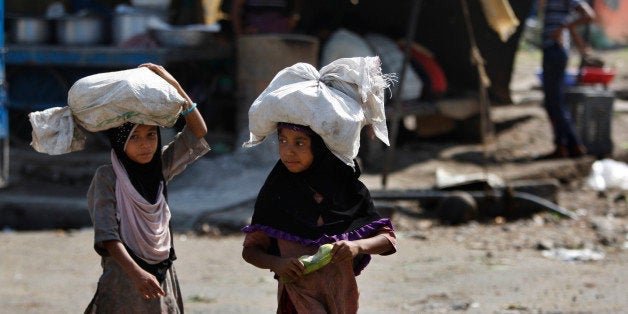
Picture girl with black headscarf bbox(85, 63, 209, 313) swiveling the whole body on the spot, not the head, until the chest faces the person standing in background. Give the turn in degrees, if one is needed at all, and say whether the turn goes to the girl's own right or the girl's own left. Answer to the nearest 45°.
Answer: approximately 90° to the girl's own left

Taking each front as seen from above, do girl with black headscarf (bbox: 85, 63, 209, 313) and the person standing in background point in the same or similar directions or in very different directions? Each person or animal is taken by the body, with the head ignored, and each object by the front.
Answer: very different directions

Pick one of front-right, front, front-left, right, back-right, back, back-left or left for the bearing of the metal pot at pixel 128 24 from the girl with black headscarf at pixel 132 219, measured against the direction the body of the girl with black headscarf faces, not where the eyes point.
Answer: back-left

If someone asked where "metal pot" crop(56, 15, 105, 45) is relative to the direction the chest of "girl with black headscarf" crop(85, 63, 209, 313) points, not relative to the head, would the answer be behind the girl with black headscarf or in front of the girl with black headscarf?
behind

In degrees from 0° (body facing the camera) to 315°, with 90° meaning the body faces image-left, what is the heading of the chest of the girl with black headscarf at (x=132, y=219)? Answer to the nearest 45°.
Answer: approximately 315°

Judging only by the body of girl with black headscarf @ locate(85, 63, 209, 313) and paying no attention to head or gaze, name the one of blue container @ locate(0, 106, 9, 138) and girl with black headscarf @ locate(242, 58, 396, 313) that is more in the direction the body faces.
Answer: the girl with black headscarf
